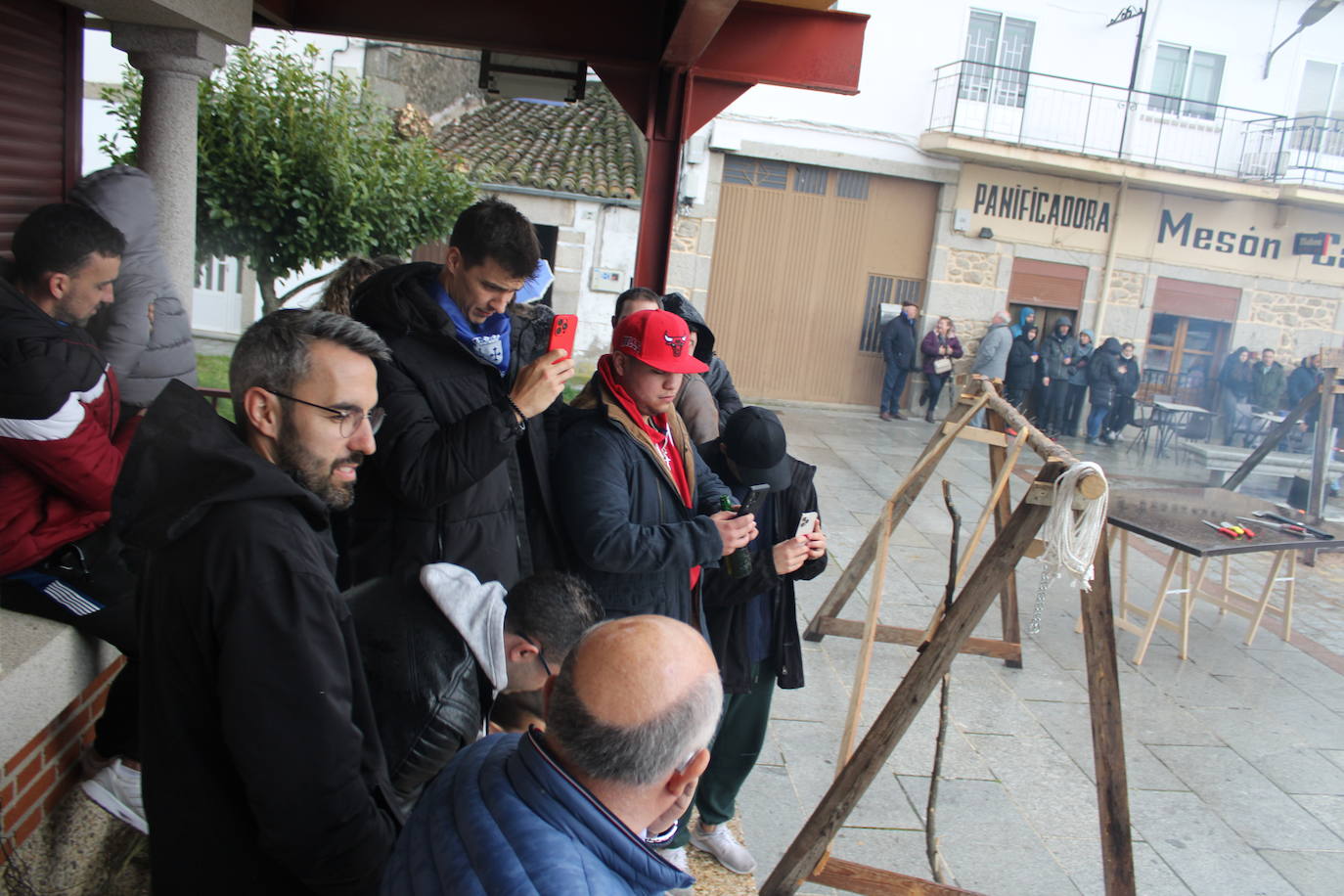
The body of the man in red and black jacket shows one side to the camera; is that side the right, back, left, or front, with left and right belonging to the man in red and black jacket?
right

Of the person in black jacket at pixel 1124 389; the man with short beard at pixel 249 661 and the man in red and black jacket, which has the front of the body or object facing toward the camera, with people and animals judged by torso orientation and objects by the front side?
the person in black jacket

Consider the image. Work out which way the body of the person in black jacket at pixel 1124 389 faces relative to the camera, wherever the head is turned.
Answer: toward the camera

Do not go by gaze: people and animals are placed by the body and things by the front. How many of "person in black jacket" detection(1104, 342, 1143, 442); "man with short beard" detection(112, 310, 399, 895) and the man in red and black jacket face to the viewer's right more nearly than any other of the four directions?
2

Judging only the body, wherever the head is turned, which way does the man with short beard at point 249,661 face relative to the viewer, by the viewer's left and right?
facing to the right of the viewer

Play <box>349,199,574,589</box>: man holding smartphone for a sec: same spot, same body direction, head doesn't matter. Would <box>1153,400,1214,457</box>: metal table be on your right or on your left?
on your left

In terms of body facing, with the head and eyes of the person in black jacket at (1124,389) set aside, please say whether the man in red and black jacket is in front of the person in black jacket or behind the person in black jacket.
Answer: in front

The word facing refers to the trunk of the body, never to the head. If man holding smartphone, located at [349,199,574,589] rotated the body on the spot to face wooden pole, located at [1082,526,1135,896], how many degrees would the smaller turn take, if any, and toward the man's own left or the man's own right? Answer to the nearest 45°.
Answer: approximately 45° to the man's own left

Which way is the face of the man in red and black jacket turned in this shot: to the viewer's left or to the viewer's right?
to the viewer's right

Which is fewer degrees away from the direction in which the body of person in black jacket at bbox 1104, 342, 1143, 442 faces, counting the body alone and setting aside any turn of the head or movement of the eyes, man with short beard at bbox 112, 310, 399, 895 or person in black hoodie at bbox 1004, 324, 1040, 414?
the man with short beard

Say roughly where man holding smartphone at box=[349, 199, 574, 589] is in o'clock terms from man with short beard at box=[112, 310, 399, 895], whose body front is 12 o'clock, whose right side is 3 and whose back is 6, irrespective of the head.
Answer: The man holding smartphone is roughly at 10 o'clock from the man with short beard.

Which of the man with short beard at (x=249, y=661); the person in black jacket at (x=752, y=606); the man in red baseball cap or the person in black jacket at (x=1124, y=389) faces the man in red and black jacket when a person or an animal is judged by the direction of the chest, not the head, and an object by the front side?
the person in black jacket at (x=1124, y=389)

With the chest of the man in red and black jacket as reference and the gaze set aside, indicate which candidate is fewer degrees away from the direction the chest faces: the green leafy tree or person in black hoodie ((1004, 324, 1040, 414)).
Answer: the person in black hoodie

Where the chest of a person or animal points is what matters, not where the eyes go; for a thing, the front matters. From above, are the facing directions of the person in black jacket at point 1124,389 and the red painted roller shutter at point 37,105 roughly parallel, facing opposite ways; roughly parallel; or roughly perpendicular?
roughly perpendicular

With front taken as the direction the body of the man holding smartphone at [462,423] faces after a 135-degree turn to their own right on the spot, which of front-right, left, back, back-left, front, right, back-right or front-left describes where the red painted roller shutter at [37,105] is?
front-right

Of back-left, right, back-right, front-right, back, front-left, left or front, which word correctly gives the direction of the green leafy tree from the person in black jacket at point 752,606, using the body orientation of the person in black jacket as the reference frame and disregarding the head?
back

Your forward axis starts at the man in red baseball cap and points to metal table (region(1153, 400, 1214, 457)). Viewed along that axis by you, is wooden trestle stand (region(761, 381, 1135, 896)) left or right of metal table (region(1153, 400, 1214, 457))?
right

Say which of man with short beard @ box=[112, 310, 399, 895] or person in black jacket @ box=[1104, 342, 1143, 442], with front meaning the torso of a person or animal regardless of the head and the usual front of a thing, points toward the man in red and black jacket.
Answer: the person in black jacket
